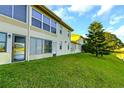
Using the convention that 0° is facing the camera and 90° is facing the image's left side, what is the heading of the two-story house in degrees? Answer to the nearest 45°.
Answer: approximately 315°

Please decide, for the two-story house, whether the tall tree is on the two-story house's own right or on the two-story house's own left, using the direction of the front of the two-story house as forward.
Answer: on the two-story house's own left
